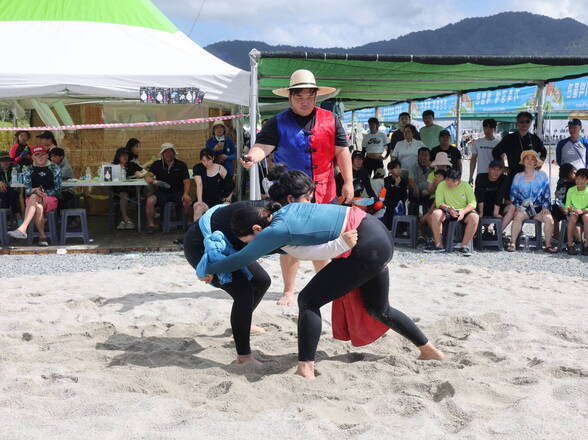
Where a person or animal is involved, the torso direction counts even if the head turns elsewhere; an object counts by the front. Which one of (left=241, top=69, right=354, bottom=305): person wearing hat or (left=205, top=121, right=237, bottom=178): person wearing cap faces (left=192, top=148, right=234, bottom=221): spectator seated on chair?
(left=205, top=121, right=237, bottom=178): person wearing cap

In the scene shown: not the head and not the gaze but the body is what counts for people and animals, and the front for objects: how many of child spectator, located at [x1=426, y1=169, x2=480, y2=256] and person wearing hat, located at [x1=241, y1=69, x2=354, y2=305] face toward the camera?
2

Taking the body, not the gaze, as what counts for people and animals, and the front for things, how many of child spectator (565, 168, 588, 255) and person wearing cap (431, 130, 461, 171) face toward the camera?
2

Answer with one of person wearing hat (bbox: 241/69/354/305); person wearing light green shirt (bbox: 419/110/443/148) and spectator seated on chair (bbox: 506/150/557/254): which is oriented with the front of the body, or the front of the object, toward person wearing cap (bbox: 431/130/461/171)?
person wearing light green shirt (bbox: 419/110/443/148)

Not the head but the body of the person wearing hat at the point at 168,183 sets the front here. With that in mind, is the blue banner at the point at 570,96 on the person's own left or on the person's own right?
on the person's own left

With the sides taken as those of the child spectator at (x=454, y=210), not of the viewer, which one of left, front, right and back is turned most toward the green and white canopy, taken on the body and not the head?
right

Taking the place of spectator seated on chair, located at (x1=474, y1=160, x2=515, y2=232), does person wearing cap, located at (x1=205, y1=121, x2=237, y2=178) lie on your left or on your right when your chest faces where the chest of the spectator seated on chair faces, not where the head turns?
on your right

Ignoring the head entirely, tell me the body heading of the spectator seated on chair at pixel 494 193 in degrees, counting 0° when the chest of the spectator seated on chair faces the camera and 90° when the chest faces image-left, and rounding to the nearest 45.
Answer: approximately 0°
